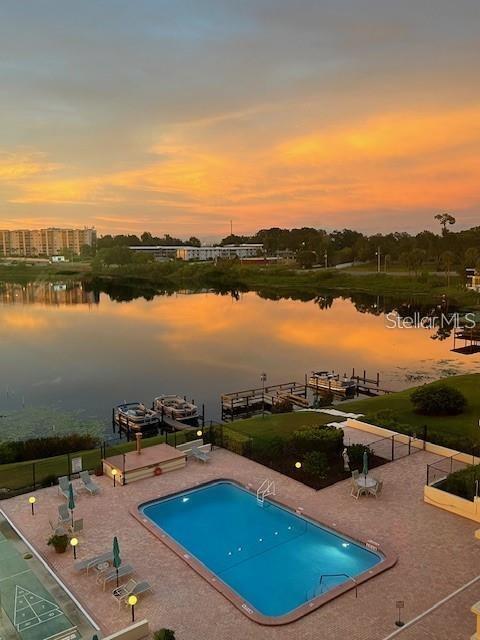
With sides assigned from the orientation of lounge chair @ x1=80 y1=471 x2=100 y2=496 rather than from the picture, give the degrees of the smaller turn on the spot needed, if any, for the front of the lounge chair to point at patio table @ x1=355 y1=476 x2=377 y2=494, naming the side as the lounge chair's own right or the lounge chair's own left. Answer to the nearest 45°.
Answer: approximately 45° to the lounge chair's own left

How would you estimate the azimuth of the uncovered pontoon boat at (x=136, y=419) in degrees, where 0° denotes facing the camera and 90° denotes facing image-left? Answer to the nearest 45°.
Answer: approximately 315°

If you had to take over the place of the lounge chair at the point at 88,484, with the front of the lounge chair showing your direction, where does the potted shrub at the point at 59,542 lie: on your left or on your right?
on your right

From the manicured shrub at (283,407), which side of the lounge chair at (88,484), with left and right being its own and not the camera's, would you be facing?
left

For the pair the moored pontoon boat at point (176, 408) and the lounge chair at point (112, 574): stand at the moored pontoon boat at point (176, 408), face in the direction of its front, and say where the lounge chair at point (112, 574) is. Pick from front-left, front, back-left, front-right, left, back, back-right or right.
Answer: front-right

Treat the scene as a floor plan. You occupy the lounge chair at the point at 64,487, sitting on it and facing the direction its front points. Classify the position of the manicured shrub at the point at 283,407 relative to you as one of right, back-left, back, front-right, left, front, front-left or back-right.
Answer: left

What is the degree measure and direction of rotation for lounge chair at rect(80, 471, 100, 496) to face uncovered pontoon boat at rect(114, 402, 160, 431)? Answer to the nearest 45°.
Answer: approximately 135° to its left

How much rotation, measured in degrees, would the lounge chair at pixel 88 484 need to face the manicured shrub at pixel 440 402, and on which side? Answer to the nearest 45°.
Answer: approximately 45° to its left

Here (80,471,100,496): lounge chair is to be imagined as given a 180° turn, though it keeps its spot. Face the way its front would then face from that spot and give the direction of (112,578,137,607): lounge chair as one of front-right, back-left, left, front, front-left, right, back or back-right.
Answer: back-left

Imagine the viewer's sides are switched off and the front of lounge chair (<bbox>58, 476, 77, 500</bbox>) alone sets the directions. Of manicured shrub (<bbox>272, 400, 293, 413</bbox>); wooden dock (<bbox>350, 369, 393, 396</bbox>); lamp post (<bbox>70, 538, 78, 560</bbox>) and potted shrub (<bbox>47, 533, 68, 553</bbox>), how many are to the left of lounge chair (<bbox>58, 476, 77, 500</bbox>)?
2

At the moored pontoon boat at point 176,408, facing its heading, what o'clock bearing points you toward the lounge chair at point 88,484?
The lounge chair is roughly at 2 o'clock from the moored pontoon boat.

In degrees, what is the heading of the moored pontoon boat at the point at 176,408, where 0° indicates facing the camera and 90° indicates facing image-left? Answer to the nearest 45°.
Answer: approximately 315°

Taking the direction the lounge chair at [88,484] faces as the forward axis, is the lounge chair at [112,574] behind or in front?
in front

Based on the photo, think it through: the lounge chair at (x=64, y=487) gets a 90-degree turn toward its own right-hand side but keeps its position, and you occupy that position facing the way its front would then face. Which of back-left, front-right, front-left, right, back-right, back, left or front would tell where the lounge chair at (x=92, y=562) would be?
front-left
